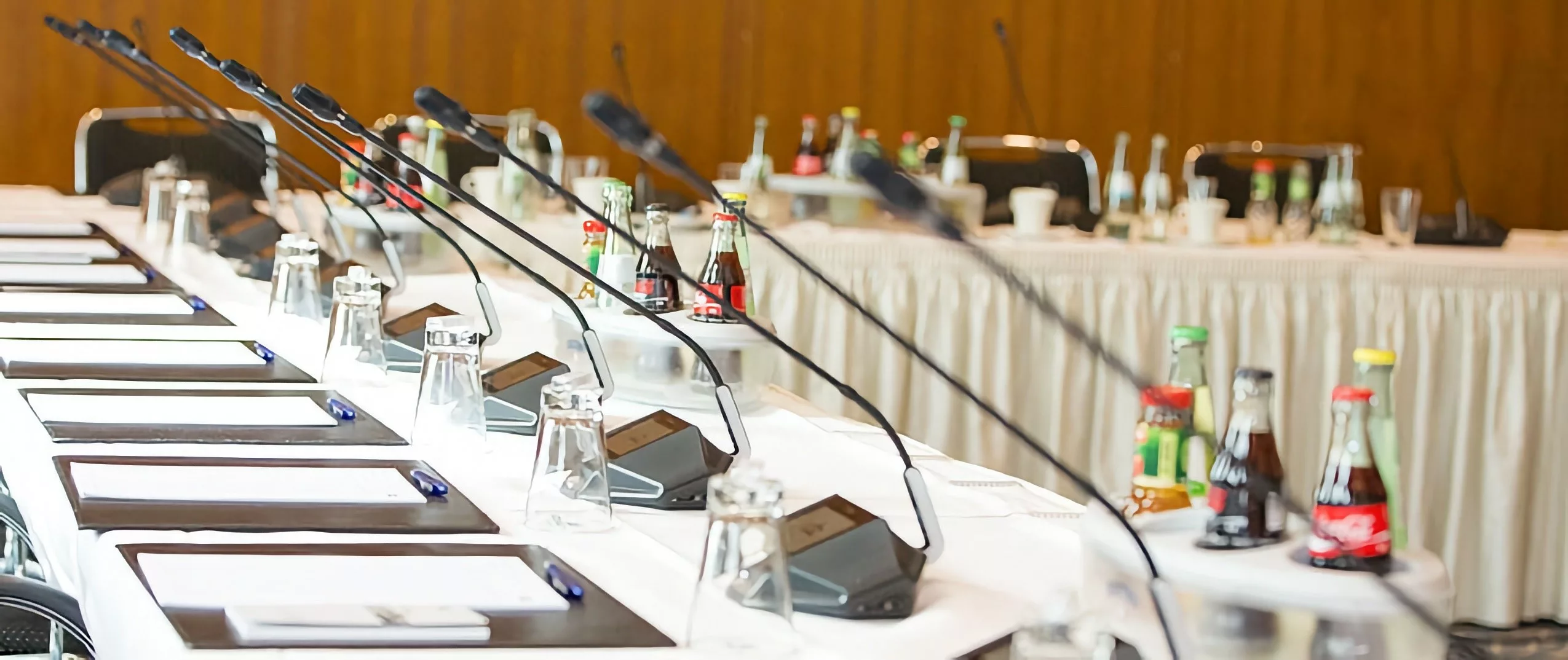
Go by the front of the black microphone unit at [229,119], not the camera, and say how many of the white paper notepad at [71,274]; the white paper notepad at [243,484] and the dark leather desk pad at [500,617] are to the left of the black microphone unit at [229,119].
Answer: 2

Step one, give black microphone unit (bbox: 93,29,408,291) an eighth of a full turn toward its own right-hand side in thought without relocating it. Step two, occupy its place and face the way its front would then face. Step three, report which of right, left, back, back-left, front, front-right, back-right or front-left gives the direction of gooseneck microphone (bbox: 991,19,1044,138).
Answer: right

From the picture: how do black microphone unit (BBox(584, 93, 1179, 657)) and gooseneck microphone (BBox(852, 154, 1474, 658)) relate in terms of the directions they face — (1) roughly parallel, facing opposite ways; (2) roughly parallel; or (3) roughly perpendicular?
roughly parallel

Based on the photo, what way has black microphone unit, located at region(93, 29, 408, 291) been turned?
to the viewer's left

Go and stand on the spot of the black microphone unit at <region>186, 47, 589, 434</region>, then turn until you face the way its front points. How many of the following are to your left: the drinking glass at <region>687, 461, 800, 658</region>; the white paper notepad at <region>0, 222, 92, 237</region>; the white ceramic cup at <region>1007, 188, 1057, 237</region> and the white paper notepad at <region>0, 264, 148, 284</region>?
1

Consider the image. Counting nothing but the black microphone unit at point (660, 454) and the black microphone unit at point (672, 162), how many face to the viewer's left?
2

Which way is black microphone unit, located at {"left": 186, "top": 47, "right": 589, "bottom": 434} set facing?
to the viewer's left

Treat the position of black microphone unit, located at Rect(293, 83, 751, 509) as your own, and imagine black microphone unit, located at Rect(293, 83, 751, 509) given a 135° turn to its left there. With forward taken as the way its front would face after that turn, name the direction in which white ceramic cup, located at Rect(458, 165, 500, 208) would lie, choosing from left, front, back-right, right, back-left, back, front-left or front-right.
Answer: back-left

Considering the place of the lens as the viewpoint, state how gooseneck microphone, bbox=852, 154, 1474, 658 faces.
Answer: facing to the left of the viewer

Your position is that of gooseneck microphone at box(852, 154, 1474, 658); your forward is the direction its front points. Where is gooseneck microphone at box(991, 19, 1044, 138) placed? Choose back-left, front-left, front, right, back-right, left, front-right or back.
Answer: right

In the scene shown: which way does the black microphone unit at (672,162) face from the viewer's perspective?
to the viewer's left

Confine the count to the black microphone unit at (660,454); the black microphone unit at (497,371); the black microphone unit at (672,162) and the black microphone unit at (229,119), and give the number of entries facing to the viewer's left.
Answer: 4

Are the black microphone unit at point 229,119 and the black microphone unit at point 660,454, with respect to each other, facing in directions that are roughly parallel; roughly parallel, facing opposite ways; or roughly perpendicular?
roughly parallel

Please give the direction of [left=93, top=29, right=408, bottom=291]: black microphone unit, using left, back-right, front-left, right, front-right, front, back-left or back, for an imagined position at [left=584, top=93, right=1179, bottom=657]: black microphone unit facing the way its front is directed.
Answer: front-right

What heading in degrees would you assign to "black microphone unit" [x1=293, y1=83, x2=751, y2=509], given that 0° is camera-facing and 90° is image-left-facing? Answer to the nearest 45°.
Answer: approximately 90°
